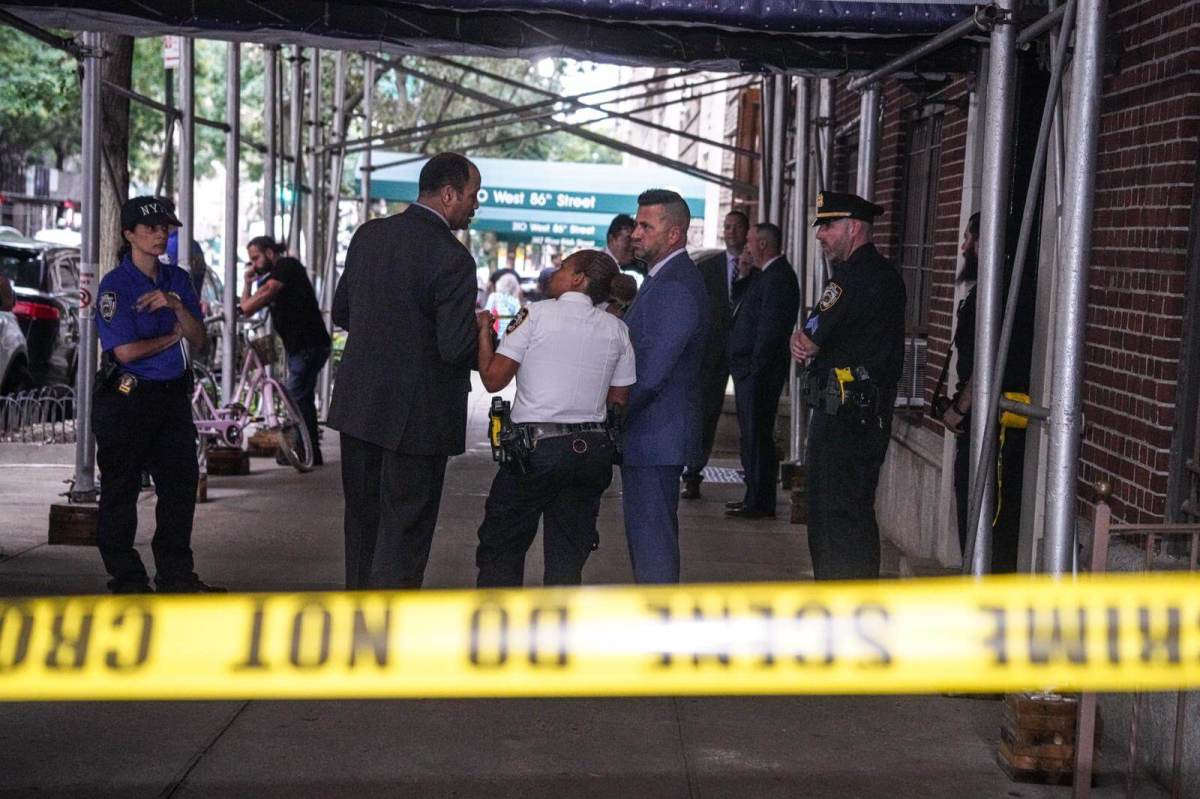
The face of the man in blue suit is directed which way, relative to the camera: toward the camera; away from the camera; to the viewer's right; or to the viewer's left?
to the viewer's left

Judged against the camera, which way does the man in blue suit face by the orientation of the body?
to the viewer's left

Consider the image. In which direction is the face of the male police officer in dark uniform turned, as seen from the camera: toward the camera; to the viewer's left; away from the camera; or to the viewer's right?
to the viewer's left

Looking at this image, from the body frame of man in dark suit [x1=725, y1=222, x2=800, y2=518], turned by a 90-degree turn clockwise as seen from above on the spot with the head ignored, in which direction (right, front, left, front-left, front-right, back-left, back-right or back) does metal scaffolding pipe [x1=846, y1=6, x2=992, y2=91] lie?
back

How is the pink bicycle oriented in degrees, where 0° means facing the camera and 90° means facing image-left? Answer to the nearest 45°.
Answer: approximately 315°

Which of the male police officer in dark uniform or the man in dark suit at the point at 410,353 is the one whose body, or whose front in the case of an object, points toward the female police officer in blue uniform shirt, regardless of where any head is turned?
the male police officer in dark uniform

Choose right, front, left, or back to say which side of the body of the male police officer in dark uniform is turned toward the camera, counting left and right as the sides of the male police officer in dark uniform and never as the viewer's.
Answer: left

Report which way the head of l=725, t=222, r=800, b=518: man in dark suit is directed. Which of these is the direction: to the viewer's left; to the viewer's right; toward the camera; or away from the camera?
to the viewer's left

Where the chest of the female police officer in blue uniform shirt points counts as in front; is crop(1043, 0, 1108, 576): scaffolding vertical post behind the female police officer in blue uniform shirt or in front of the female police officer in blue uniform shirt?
in front
